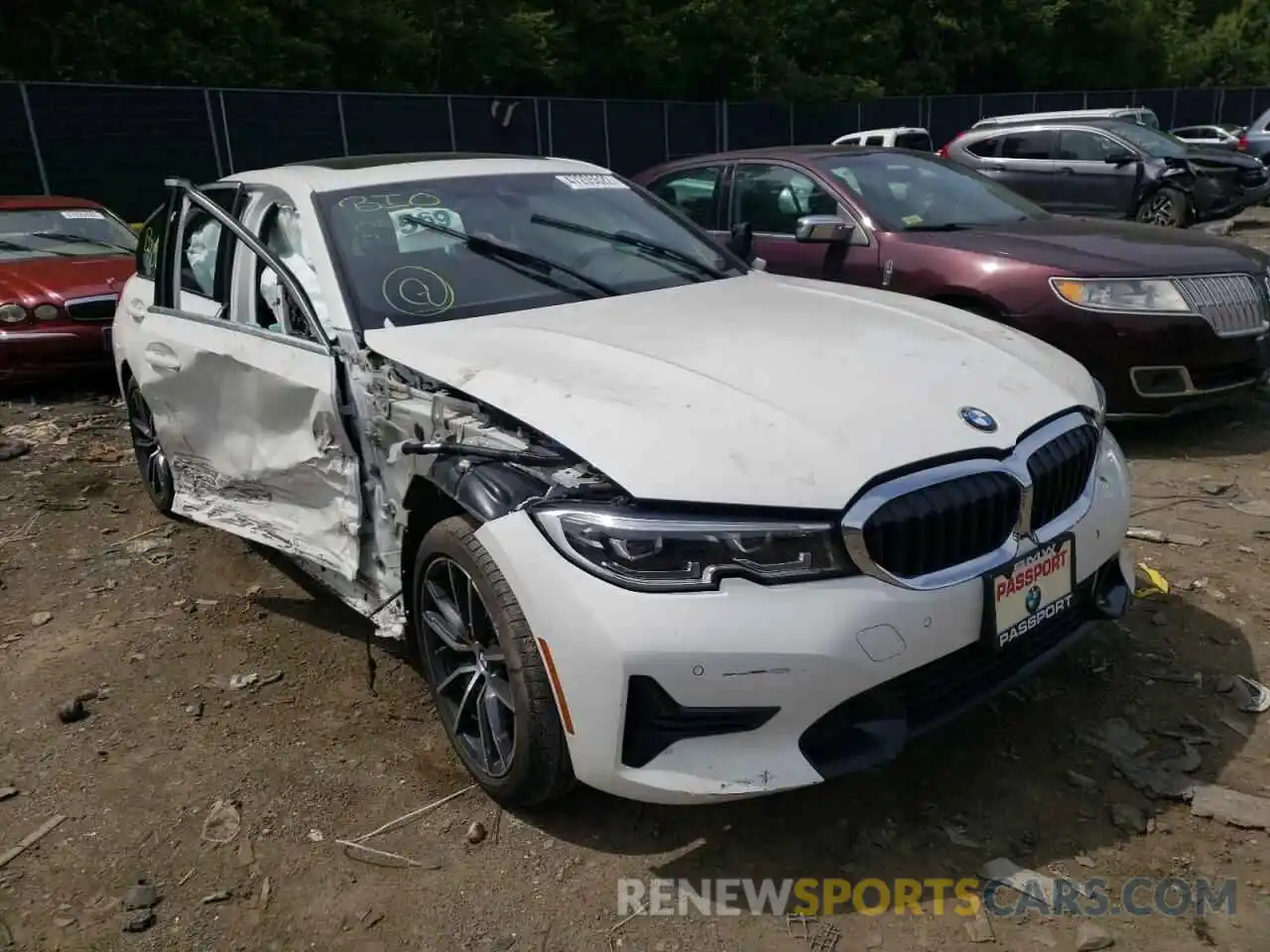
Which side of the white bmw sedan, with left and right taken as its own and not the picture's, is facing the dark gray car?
left

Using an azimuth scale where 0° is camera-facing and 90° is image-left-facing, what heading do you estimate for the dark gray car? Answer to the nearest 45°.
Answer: approximately 315°

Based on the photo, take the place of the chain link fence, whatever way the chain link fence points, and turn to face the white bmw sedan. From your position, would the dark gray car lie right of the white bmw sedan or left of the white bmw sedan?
left

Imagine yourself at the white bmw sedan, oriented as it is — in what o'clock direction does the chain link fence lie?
The chain link fence is roughly at 7 o'clock from the white bmw sedan.

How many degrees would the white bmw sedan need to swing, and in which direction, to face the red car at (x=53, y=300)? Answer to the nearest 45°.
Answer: approximately 180°

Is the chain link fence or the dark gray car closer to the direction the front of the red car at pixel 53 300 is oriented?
the dark gray car

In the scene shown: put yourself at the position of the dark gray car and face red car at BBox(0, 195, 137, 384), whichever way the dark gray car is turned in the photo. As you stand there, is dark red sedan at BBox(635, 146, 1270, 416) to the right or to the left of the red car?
left

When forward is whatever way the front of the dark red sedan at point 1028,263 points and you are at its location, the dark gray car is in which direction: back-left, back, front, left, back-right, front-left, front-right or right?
back-left

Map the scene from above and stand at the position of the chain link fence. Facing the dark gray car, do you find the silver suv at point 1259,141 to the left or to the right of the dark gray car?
left
